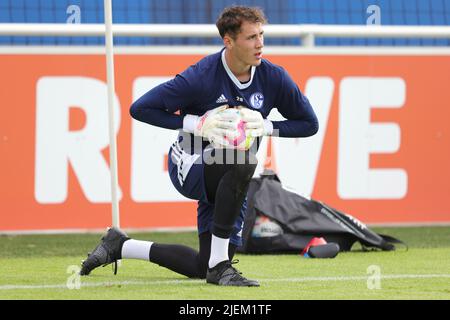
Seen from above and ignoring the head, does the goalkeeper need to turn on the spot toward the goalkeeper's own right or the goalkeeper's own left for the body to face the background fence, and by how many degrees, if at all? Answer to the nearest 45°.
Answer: approximately 135° to the goalkeeper's own left

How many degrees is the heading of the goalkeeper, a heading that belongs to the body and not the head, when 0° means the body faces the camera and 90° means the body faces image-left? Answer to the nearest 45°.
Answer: approximately 315°

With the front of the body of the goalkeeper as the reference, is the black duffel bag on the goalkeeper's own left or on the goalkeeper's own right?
on the goalkeeper's own left
